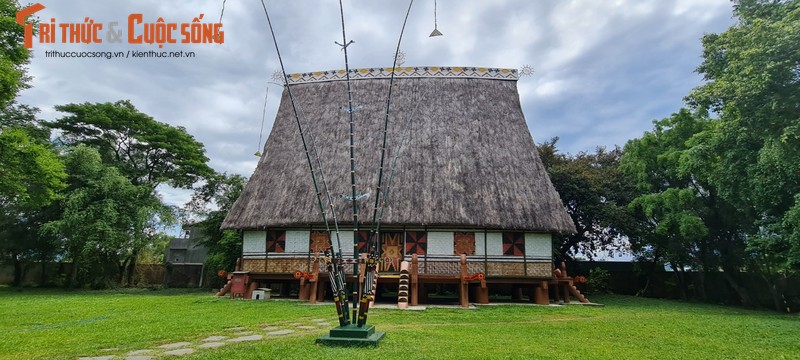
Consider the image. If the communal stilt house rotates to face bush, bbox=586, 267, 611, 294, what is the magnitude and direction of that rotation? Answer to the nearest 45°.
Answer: approximately 135° to its left

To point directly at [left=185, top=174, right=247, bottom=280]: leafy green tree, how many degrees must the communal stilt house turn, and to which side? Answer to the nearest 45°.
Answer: approximately 135° to its right

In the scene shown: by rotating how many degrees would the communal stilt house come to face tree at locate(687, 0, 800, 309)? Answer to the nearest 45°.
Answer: approximately 45° to its left

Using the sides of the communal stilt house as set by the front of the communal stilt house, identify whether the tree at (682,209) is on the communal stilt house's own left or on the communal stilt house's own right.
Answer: on the communal stilt house's own left

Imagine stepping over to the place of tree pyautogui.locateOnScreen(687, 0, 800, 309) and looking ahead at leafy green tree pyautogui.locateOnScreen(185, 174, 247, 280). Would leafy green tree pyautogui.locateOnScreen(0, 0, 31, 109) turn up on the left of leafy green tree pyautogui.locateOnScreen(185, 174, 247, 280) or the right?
left

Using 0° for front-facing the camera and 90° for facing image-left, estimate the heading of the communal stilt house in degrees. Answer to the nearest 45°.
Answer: approximately 0°

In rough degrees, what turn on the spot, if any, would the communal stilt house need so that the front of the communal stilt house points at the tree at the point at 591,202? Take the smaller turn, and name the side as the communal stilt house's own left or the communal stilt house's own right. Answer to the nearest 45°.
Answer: approximately 135° to the communal stilt house's own left

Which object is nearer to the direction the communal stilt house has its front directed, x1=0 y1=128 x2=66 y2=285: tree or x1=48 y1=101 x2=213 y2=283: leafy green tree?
the tree
